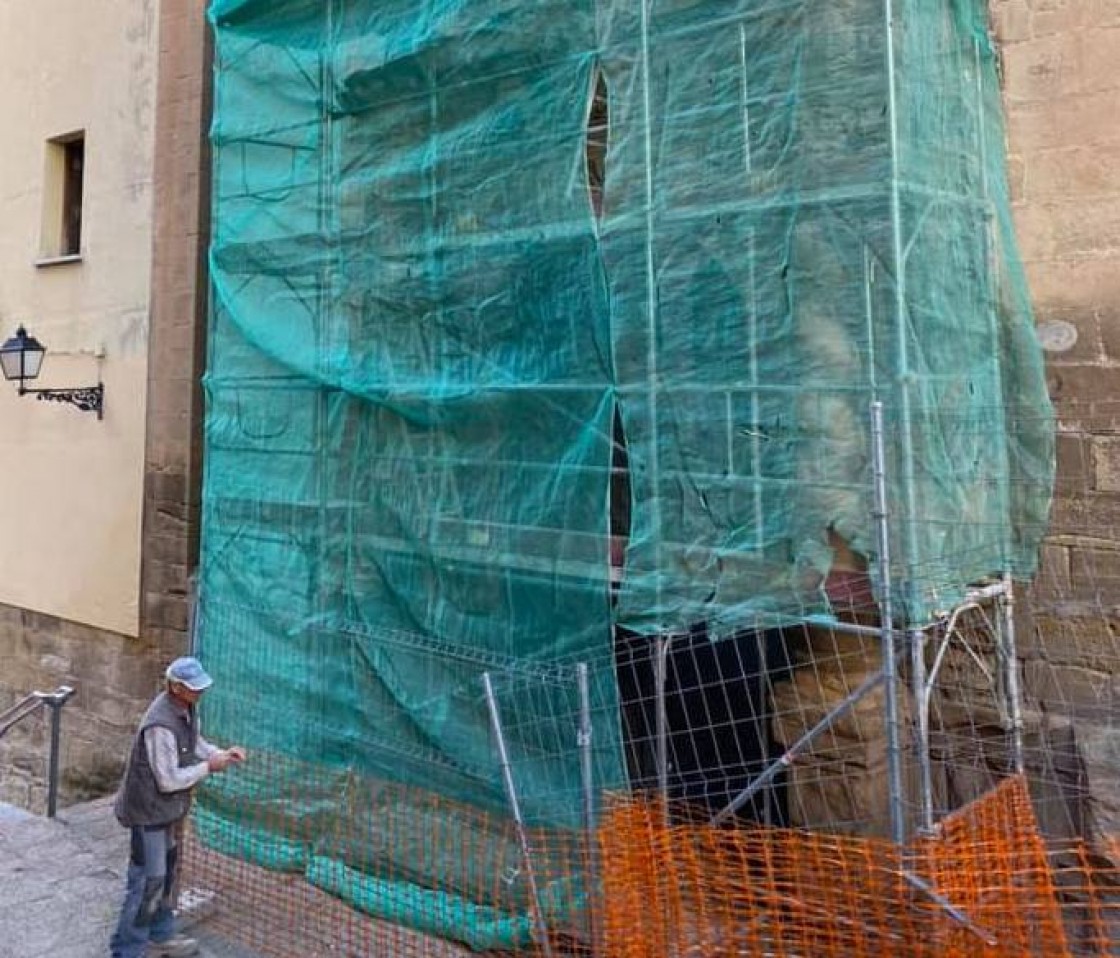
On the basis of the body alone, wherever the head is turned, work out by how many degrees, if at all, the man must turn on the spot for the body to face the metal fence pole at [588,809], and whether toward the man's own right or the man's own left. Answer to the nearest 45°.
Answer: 0° — they already face it

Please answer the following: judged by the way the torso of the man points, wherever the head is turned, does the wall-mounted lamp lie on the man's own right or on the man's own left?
on the man's own left

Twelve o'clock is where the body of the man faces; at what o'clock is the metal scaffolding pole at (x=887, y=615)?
The metal scaffolding pole is roughly at 1 o'clock from the man.

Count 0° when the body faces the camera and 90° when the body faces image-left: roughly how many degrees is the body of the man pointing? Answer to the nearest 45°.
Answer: approximately 270°

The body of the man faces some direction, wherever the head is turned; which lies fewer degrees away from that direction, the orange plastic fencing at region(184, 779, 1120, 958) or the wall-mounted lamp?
the orange plastic fencing

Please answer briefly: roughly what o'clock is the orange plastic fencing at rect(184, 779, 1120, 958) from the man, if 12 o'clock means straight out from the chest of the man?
The orange plastic fencing is roughly at 1 o'clock from the man.
